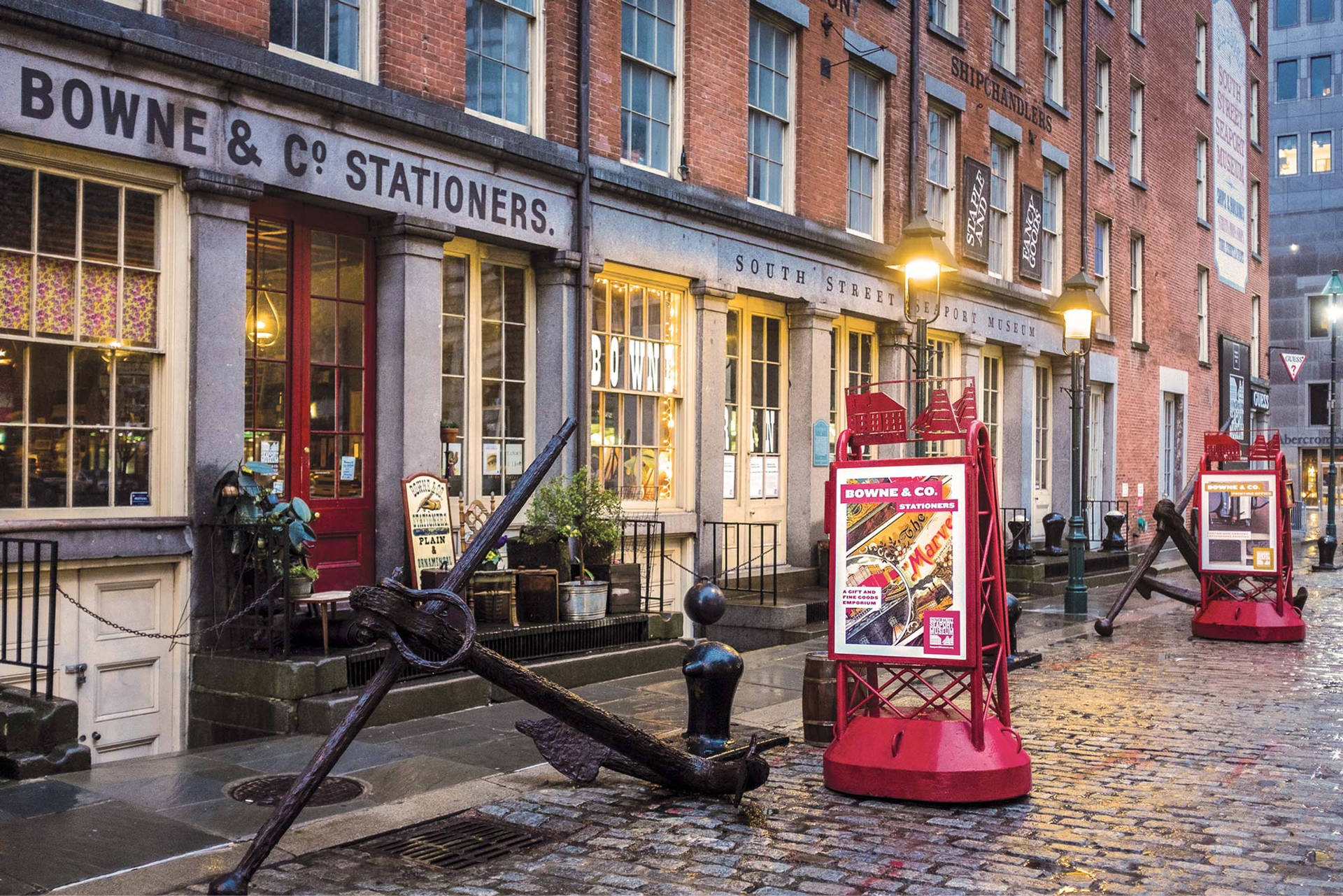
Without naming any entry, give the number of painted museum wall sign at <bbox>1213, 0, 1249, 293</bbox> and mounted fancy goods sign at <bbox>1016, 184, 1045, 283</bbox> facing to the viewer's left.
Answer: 0

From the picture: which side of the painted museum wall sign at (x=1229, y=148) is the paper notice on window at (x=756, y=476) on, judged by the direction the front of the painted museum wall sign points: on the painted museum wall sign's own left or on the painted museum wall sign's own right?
on the painted museum wall sign's own right

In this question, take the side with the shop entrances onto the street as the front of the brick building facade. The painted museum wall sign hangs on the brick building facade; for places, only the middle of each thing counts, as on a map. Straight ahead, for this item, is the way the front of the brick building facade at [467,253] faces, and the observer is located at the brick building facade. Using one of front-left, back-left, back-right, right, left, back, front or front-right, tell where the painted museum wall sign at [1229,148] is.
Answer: left

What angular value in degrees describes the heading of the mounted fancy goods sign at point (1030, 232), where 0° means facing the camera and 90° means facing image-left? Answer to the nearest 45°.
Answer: approximately 315°

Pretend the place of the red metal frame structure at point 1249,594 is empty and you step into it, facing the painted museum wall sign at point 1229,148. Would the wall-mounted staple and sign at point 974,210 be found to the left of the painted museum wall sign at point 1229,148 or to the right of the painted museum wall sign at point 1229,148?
left

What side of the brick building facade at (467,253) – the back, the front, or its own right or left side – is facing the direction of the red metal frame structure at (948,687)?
front

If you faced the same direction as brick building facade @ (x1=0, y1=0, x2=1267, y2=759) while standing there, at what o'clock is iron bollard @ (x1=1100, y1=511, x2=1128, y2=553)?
The iron bollard is roughly at 9 o'clock from the brick building facade.

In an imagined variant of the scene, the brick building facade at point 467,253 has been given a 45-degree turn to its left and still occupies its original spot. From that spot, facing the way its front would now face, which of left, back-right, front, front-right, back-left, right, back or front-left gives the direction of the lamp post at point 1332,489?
front-left

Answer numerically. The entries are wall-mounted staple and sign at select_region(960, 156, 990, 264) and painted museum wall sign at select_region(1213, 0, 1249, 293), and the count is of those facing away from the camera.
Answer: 0

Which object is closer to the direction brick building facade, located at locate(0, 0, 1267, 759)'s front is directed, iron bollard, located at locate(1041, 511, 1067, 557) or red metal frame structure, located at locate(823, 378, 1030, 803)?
the red metal frame structure

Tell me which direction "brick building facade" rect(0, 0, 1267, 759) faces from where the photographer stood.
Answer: facing the viewer and to the right of the viewer
